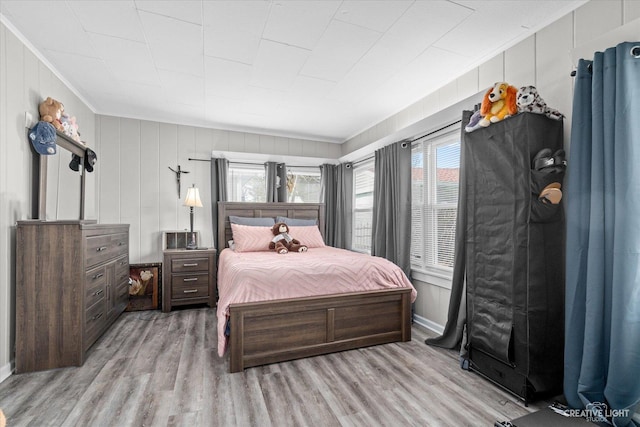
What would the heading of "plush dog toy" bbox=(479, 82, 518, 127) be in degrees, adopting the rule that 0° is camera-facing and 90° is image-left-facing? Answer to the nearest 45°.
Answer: approximately 45°

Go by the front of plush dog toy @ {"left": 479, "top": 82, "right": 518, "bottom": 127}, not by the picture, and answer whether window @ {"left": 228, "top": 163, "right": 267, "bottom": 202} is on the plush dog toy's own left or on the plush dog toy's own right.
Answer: on the plush dog toy's own right

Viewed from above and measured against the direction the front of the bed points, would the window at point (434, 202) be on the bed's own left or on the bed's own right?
on the bed's own left

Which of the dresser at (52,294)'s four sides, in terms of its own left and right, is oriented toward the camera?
right

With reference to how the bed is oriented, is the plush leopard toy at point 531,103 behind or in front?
in front

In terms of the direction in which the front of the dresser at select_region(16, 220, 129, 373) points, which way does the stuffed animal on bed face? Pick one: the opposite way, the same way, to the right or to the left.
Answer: to the right

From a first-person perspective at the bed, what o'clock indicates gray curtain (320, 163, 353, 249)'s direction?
The gray curtain is roughly at 8 o'clock from the bed.

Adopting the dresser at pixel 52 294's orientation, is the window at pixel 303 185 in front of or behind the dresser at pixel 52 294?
in front

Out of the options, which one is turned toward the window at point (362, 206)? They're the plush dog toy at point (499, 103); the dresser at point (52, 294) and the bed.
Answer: the dresser

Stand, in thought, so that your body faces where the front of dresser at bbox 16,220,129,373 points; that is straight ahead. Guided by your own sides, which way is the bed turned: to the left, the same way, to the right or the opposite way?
to the right
